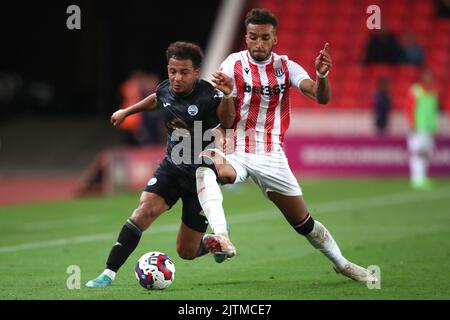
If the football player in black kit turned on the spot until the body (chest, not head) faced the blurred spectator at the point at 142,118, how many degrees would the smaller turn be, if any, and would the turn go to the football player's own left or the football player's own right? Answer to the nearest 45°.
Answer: approximately 135° to the football player's own right

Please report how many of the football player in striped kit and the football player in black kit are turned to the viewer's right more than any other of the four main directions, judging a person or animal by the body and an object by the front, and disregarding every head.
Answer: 0

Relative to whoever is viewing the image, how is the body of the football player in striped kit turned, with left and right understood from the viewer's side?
facing the viewer

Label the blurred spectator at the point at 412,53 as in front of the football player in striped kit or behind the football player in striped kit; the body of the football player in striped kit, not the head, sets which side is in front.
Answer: behind

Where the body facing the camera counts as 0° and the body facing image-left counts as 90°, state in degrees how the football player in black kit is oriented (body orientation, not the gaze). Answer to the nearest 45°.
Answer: approximately 45°

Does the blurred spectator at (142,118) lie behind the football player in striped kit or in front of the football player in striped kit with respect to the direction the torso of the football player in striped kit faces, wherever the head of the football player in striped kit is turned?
behind

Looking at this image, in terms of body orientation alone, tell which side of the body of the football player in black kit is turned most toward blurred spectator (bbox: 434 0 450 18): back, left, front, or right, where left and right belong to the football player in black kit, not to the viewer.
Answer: back

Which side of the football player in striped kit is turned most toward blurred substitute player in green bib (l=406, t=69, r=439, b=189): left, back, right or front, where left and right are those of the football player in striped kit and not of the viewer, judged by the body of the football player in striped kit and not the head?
back

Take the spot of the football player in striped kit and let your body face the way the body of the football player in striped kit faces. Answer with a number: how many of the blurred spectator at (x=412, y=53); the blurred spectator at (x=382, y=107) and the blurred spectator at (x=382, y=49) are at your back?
3
